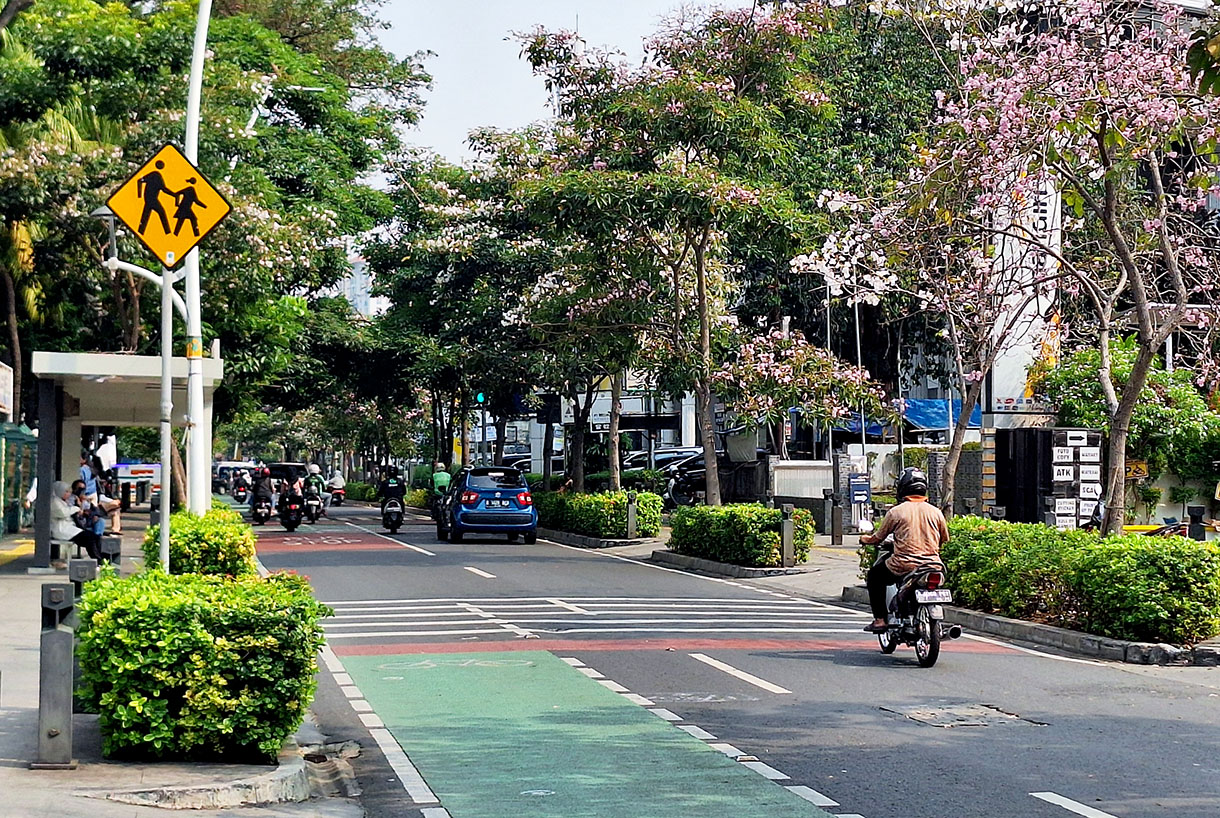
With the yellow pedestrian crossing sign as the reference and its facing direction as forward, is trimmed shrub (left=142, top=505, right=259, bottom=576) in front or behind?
behind

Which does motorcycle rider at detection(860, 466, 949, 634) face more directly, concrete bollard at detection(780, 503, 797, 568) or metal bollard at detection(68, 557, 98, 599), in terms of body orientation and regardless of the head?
the concrete bollard

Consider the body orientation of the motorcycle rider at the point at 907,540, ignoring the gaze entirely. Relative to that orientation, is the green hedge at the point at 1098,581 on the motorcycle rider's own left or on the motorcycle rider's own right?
on the motorcycle rider's own right

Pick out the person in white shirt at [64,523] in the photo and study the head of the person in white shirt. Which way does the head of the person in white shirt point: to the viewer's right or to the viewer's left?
to the viewer's right

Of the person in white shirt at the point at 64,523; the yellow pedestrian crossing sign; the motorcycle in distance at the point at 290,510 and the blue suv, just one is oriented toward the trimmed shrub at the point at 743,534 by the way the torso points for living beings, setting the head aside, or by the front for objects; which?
the person in white shirt

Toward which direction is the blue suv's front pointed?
away from the camera

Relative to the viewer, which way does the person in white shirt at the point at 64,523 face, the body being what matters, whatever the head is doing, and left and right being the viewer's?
facing to the right of the viewer

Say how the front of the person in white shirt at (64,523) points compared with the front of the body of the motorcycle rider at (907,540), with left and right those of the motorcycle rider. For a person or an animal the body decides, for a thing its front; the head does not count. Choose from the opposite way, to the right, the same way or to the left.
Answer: to the right

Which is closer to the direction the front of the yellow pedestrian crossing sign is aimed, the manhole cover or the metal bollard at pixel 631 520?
the manhole cover
